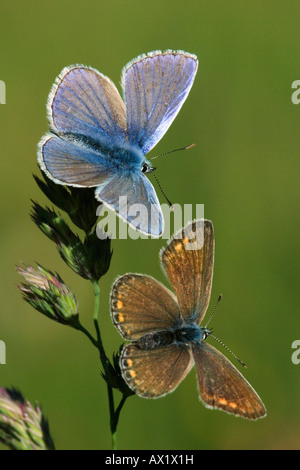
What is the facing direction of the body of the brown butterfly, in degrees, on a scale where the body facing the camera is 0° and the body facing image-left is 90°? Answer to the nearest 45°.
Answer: approximately 270°
